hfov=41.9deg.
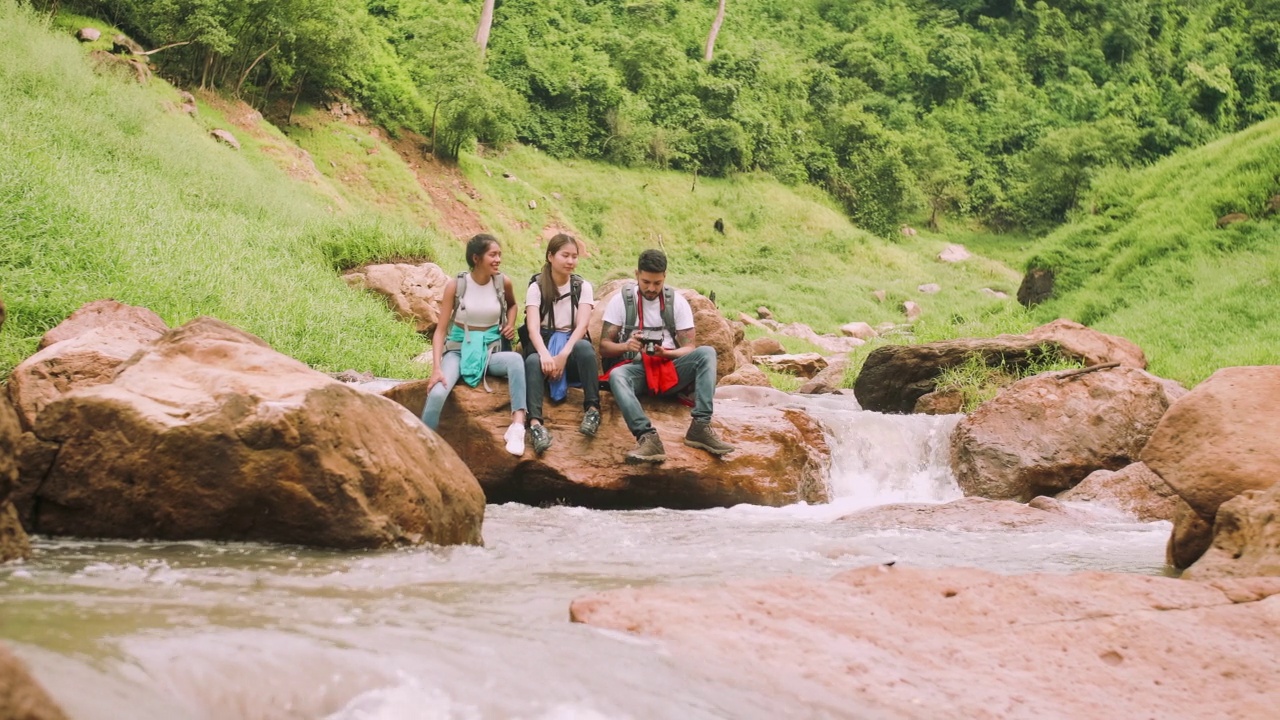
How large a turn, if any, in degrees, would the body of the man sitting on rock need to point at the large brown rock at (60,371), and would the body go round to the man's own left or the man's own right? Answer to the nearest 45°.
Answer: approximately 45° to the man's own right

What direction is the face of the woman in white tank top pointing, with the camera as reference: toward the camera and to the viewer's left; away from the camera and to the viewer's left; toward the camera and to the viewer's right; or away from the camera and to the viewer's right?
toward the camera and to the viewer's right

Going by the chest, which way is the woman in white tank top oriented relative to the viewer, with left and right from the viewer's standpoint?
facing the viewer

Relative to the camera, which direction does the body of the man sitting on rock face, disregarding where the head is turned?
toward the camera

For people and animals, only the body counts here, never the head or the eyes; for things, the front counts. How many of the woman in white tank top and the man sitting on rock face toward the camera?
2

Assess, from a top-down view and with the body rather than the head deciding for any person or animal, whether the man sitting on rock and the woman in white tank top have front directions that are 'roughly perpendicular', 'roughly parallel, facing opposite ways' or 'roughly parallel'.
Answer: roughly parallel

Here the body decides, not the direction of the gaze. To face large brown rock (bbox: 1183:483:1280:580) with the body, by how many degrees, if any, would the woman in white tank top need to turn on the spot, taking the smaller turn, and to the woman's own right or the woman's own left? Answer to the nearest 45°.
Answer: approximately 45° to the woman's own left

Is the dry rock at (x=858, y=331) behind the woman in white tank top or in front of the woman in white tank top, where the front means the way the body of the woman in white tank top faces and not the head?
behind

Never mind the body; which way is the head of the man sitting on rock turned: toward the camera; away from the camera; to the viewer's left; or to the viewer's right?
toward the camera
